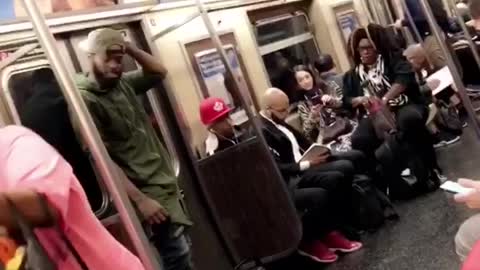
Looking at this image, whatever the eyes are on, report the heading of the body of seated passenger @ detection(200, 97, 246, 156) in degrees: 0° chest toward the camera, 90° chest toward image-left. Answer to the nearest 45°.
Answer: approximately 315°

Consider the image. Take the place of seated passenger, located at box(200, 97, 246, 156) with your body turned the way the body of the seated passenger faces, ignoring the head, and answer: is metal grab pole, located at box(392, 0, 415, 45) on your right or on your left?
on your left

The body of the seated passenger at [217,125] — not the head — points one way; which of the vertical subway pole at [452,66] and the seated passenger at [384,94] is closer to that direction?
the vertical subway pole

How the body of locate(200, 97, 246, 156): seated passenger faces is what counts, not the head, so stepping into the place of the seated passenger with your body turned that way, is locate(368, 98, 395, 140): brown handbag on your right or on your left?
on your left

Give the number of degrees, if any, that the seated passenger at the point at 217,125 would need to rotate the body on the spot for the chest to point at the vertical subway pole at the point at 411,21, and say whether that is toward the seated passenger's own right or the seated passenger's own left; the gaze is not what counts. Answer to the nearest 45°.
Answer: approximately 90° to the seated passenger's own left

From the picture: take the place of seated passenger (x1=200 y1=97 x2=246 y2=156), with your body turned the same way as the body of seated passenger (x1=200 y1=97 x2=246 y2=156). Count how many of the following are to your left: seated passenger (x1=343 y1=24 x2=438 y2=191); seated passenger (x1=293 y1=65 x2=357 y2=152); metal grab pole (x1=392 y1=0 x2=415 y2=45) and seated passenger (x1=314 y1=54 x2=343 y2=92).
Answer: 4

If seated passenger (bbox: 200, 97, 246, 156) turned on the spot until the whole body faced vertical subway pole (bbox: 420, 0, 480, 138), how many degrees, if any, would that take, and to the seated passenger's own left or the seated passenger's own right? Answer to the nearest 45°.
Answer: approximately 45° to the seated passenger's own left

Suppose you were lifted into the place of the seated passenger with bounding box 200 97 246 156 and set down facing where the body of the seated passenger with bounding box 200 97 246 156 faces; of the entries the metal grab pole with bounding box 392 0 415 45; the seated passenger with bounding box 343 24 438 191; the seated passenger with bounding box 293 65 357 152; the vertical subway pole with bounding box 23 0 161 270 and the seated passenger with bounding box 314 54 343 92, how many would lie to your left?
4
